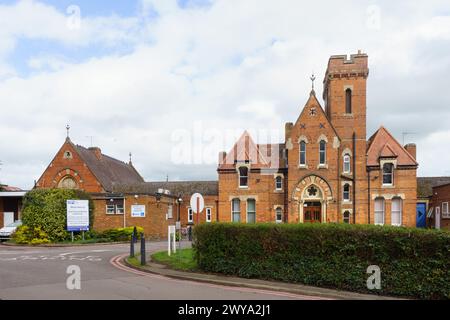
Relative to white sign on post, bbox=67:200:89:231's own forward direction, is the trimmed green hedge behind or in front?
in front

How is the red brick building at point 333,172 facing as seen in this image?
toward the camera

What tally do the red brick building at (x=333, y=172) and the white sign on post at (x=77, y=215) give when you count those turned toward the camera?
2

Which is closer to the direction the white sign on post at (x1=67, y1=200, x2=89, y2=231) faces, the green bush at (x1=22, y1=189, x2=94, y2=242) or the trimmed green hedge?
the trimmed green hedge

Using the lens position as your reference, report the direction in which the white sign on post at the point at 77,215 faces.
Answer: facing the viewer

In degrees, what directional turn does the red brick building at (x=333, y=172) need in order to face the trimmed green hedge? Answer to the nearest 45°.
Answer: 0° — it already faces it

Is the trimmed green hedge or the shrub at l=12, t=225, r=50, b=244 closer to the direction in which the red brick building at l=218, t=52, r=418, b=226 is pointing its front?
the trimmed green hedge

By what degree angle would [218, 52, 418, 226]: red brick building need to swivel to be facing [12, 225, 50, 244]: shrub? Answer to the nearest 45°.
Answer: approximately 45° to its right
